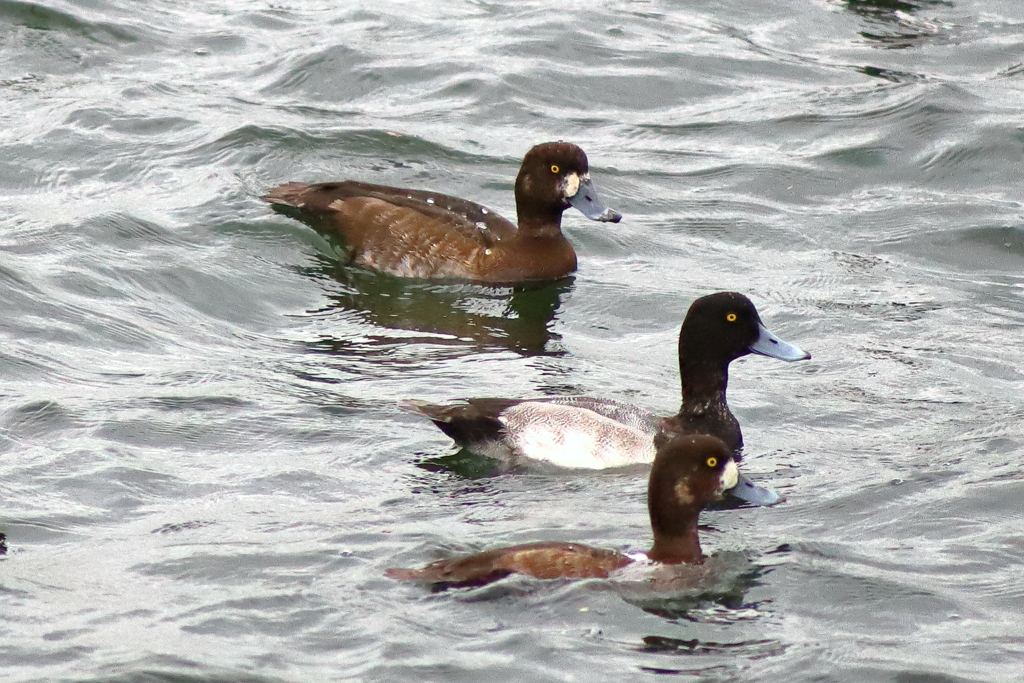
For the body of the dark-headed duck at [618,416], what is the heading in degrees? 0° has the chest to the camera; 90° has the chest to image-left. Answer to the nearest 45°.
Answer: approximately 270°

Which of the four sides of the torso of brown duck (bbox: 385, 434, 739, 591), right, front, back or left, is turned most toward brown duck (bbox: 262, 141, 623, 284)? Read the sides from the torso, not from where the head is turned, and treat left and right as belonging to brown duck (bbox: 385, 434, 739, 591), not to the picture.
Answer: left

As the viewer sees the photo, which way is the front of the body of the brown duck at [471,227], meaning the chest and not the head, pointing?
to the viewer's right

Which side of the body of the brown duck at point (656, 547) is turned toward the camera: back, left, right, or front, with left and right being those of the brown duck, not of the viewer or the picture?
right

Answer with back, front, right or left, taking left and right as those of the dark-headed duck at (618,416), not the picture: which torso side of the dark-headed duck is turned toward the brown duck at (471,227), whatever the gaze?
left

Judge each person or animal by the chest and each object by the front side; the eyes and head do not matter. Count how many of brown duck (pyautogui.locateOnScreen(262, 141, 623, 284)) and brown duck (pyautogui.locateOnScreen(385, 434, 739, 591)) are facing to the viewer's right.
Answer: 2

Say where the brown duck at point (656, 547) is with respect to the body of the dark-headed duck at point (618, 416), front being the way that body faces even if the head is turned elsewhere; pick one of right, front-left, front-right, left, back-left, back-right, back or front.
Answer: right

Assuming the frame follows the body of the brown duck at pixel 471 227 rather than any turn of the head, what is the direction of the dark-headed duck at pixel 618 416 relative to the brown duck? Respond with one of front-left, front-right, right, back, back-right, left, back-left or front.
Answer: right

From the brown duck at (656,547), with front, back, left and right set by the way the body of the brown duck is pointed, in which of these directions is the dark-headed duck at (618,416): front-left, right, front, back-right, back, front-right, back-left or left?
left

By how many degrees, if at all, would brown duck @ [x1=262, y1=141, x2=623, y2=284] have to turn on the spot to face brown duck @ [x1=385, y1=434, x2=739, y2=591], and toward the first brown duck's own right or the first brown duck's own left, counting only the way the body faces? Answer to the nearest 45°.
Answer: approximately 90° to the first brown duck's own right
